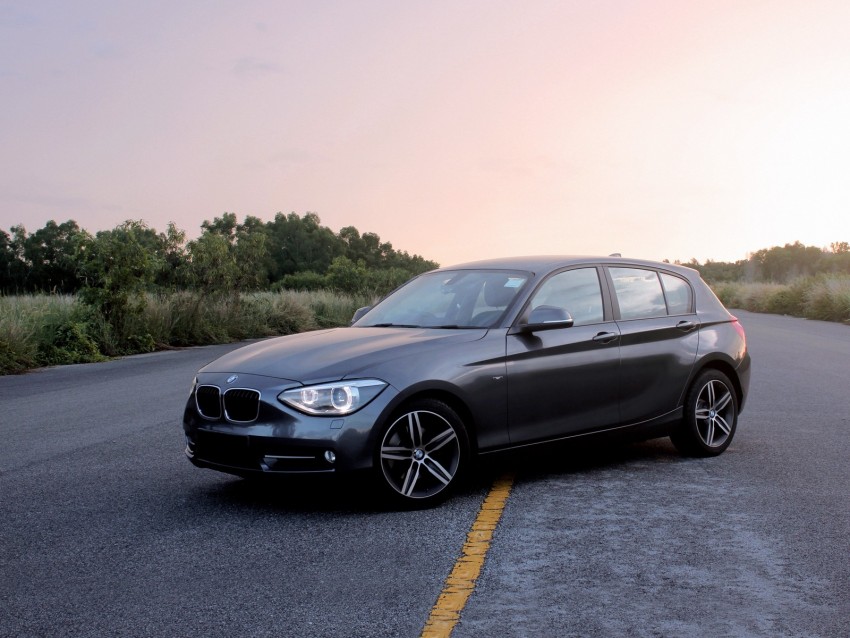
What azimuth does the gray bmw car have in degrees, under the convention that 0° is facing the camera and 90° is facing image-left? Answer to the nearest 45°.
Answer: approximately 45°

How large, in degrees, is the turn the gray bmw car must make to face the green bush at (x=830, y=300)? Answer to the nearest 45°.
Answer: approximately 180°
